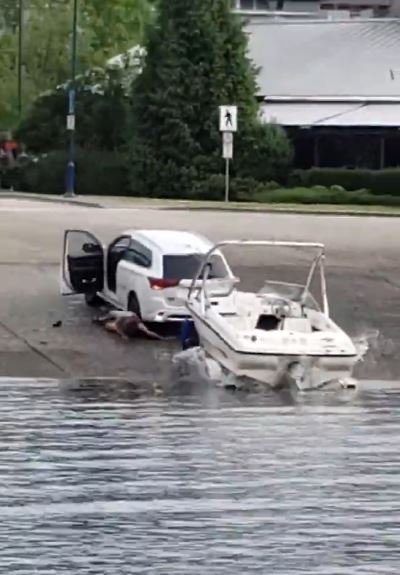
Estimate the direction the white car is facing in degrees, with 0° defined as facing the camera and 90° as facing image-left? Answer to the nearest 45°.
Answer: approximately 135°

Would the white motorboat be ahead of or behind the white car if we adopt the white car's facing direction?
behind

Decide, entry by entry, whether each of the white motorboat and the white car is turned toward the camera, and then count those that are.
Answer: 0
